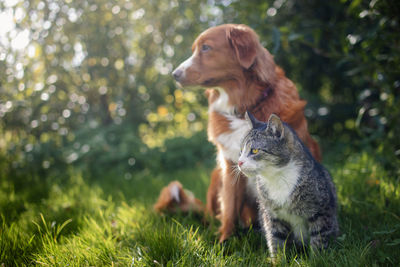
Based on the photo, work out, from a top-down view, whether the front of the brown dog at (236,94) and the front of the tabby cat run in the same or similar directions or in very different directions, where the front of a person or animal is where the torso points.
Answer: same or similar directions

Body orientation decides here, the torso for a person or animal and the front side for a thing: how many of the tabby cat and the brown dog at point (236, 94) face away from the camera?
0

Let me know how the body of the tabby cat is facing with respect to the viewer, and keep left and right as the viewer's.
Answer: facing the viewer and to the left of the viewer

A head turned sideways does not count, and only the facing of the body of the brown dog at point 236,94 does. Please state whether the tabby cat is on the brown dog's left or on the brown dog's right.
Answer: on the brown dog's left

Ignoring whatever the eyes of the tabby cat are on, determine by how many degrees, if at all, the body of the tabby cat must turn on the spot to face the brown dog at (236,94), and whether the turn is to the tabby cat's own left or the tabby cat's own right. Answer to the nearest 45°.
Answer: approximately 135° to the tabby cat's own right

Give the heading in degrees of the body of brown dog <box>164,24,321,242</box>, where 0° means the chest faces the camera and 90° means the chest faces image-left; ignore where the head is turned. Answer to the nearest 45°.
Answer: approximately 45°
